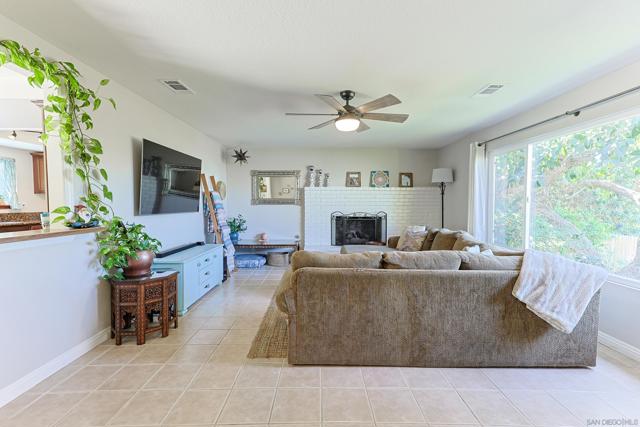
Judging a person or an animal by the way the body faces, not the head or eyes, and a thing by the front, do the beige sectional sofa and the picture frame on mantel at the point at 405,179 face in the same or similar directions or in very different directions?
very different directions

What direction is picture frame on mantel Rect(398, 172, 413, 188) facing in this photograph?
toward the camera

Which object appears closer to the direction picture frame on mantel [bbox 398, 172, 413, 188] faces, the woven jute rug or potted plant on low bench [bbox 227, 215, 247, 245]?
the woven jute rug

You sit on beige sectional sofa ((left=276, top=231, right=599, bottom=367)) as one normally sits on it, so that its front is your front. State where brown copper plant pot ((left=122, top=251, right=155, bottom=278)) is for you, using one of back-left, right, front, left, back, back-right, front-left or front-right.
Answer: left

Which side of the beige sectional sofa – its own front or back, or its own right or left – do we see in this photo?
back

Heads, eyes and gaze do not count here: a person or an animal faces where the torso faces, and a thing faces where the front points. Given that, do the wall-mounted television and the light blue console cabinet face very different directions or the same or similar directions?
same or similar directions

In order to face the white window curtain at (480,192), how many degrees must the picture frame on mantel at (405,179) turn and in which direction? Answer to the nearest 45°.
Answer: approximately 45° to its left

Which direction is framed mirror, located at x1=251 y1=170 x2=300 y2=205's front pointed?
toward the camera

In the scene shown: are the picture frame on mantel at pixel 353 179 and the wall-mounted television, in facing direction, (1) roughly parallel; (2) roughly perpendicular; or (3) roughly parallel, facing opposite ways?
roughly perpendicular

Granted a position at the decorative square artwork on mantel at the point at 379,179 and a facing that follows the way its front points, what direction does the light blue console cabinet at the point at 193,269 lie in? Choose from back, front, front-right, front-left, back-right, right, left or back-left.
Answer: front-right

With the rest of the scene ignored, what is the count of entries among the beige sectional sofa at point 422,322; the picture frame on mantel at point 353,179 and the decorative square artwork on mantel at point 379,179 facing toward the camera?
2

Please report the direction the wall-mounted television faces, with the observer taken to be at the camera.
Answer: facing the viewer and to the right of the viewer

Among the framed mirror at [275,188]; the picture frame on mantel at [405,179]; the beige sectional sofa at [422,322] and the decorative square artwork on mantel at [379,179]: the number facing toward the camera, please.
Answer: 3

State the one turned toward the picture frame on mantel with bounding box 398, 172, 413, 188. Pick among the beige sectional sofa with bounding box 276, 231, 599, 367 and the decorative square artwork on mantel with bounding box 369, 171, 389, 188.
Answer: the beige sectional sofa

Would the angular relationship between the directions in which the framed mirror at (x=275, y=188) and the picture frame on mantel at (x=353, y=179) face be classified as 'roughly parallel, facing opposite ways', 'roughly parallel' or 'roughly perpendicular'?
roughly parallel

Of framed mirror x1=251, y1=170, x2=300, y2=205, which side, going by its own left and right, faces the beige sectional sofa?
front

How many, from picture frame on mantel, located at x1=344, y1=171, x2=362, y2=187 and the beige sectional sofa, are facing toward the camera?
1

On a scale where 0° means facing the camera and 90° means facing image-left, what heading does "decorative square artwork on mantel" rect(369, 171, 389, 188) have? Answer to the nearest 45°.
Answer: approximately 0°

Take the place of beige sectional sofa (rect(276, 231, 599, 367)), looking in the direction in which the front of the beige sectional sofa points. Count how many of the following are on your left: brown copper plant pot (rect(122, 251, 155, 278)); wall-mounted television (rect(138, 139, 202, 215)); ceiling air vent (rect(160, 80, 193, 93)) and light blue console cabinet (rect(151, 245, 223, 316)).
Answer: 4

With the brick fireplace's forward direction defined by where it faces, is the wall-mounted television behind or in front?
in front

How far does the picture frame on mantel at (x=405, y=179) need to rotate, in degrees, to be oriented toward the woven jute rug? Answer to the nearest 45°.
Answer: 0° — it already faces it
